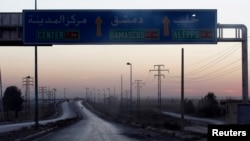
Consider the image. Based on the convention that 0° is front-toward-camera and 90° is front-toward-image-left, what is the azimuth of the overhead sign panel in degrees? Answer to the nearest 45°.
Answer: approximately 0°
